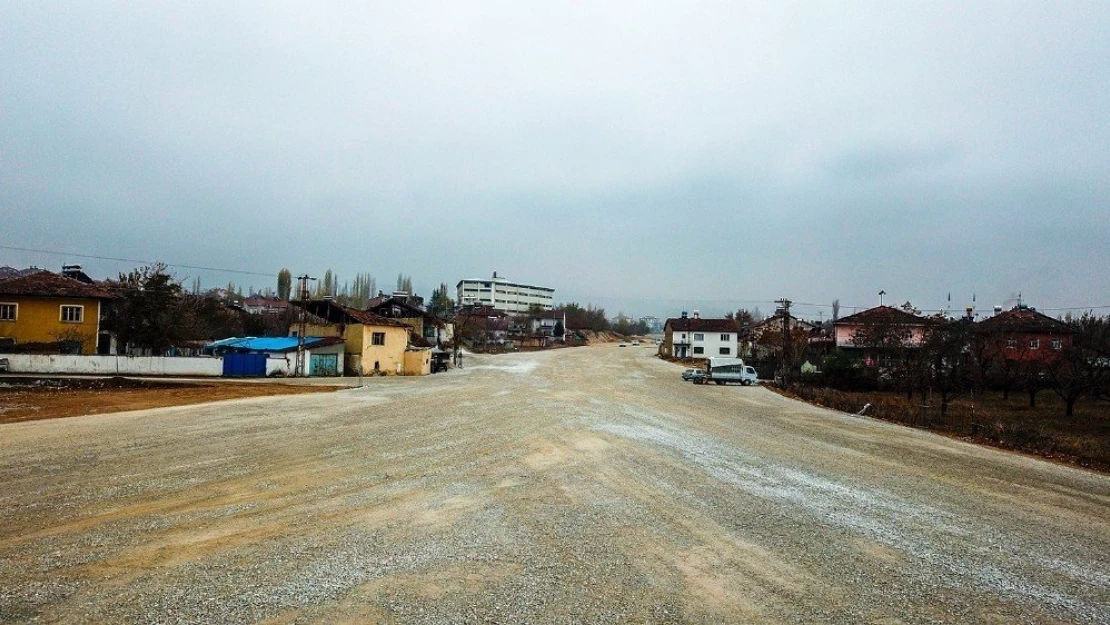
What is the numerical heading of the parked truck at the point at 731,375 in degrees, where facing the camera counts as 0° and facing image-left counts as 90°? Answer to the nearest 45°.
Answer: approximately 270°

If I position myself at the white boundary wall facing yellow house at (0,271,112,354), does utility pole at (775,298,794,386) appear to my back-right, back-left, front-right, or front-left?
back-right

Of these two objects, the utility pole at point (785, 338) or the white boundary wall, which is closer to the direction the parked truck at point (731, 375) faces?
the utility pole

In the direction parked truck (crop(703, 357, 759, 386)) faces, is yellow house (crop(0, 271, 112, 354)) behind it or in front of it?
behind

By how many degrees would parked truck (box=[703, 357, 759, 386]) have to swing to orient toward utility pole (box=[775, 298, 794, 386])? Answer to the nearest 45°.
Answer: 0° — it already faces it

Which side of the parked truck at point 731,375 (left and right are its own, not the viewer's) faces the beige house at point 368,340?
back

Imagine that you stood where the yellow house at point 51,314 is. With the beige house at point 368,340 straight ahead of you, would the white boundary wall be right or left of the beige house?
right

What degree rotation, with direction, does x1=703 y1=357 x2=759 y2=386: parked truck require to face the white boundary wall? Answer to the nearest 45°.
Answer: approximately 135° to its right
